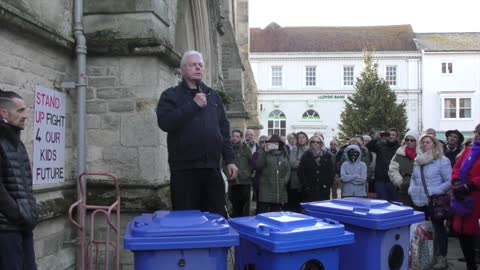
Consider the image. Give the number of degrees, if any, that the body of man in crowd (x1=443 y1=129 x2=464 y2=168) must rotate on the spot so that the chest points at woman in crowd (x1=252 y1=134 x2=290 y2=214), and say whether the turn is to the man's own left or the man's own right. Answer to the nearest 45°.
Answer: approximately 45° to the man's own right

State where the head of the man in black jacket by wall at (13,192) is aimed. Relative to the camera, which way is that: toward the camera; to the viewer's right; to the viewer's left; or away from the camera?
to the viewer's right

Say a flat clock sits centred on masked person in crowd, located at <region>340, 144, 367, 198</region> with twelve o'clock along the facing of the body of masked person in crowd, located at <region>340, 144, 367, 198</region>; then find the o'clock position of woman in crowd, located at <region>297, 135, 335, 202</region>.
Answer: woman in crowd, located at <region>297, 135, 335, 202</region> is roughly at 3 o'clock from masked person in crowd, located at <region>340, 144, 367, 198</region>.

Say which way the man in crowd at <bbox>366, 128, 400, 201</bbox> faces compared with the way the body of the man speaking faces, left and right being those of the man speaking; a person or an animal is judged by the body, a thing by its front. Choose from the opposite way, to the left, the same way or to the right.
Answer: to the right

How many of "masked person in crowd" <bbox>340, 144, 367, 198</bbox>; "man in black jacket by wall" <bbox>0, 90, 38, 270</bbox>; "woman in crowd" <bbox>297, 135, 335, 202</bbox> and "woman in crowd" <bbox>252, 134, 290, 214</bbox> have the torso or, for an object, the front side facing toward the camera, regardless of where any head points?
3

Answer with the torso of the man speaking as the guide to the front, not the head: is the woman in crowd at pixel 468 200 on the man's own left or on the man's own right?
on the man's own left

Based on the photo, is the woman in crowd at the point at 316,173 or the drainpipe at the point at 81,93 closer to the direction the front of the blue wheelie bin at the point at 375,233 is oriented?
the drainpipe

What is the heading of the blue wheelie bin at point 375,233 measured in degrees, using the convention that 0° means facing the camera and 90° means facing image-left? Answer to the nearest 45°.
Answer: approximately 45°

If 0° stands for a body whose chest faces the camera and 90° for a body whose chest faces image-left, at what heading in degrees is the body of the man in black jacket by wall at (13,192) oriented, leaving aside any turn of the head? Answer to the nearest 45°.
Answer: approximately 270°

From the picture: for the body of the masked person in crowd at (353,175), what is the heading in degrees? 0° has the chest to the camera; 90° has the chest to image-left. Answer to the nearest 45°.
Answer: approximately 0°

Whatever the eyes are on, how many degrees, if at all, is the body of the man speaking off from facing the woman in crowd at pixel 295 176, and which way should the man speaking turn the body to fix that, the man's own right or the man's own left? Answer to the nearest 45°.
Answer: approximately 135° to the man's own left

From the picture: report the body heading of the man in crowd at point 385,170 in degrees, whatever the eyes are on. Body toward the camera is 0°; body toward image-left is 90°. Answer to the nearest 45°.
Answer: approximately 45°

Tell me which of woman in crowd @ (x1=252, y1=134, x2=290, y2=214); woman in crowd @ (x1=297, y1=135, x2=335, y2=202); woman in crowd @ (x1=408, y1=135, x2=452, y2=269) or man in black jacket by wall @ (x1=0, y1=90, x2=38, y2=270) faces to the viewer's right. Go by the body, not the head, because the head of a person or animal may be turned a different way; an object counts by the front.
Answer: the man in black jacket by wall
